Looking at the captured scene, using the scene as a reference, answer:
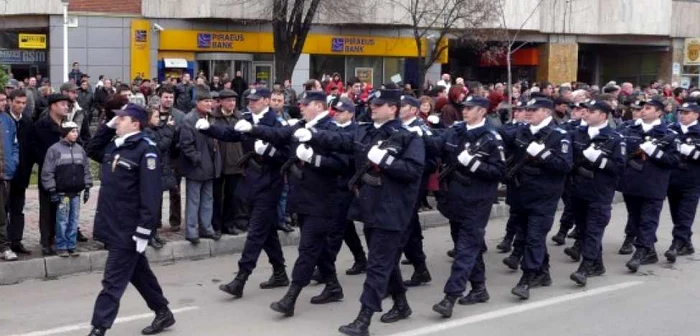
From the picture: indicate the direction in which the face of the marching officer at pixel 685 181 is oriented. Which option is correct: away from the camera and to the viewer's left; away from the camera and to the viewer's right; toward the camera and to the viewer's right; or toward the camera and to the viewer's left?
toward the camera and to the viewer's left

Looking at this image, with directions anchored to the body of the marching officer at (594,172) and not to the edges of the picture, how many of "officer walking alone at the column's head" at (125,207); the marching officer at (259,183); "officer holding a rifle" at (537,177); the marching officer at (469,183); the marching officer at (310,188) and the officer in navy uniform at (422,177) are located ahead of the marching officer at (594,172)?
6

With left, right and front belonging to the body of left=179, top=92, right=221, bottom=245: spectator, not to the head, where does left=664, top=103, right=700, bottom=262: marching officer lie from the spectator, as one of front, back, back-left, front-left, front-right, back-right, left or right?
front-left

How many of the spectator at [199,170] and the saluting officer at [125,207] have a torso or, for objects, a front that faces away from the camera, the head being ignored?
0

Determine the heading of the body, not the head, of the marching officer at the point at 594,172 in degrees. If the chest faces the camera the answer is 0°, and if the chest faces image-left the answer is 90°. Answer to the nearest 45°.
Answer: approximately 45°

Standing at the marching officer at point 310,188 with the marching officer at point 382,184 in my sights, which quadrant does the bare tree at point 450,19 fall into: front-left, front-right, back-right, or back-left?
back-left

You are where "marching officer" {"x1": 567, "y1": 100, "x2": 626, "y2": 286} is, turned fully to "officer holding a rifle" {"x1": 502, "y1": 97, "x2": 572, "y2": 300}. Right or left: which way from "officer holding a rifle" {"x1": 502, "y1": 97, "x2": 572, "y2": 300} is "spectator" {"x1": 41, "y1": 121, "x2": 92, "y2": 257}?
right

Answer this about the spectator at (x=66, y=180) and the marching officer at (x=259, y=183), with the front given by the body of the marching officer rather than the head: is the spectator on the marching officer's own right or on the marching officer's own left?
on the marching officer's own right

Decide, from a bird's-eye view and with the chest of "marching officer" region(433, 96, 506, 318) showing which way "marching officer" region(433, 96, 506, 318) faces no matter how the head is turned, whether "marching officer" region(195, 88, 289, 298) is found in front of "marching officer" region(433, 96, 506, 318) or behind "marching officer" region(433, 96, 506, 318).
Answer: in front
